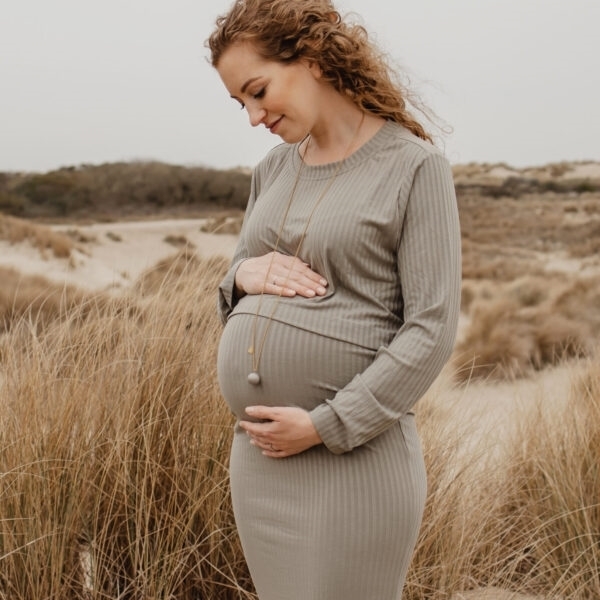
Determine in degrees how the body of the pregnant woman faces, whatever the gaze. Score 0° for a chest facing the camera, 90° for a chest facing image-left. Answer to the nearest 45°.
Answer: approximately 45°
